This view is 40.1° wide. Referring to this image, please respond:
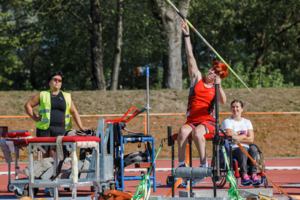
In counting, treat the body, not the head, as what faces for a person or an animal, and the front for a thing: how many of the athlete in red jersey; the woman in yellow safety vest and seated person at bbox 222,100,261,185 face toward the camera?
3

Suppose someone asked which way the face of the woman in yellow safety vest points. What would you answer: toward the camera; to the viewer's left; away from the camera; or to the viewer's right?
toward the camera

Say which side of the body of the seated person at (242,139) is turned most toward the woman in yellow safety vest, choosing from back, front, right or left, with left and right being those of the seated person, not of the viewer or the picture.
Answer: right

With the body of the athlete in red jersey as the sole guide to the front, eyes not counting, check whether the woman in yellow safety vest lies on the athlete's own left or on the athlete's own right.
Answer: on the athlete's own right

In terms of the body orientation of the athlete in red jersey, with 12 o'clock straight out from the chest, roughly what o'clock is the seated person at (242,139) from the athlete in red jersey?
The seated person is roughly at 7 o'clock from the athlete in red jersey.

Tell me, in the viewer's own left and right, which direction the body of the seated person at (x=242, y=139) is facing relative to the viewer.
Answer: facing the viewer

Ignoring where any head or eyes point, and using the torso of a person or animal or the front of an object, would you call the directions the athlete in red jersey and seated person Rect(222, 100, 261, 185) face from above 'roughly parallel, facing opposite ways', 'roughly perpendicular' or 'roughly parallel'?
roughly parallel

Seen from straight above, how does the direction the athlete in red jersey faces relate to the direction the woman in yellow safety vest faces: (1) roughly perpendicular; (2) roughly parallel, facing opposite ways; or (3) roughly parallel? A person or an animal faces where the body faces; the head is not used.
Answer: roughly parallel

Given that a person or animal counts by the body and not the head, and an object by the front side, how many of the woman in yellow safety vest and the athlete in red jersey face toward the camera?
2

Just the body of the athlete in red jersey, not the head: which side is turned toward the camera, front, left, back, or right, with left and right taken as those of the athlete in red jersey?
front

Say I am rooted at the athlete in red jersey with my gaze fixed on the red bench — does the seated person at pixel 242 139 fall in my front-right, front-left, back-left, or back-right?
back-right

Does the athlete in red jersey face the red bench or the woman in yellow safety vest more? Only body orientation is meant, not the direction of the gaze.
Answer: the red bench

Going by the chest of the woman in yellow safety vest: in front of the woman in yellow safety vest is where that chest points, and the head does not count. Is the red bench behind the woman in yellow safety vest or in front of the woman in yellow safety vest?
in front

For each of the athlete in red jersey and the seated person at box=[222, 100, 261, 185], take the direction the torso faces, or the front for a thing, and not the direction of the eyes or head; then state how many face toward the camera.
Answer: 2

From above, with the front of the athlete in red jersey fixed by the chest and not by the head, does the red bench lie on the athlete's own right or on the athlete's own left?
on the athlete's own right
